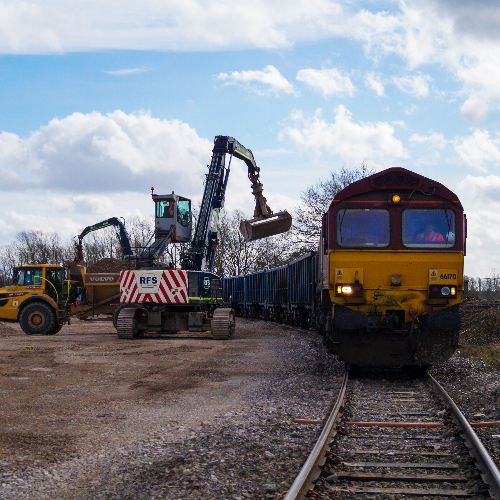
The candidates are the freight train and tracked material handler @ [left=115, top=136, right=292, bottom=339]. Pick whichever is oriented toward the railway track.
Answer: the freight train

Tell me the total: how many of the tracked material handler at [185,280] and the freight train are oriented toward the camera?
1

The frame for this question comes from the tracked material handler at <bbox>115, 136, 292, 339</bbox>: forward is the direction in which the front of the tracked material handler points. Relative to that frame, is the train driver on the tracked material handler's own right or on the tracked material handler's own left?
on the tracked material handler's own right

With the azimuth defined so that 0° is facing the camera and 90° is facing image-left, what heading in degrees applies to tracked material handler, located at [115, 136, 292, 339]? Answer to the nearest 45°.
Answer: approximately 225°

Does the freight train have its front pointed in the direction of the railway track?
yes
